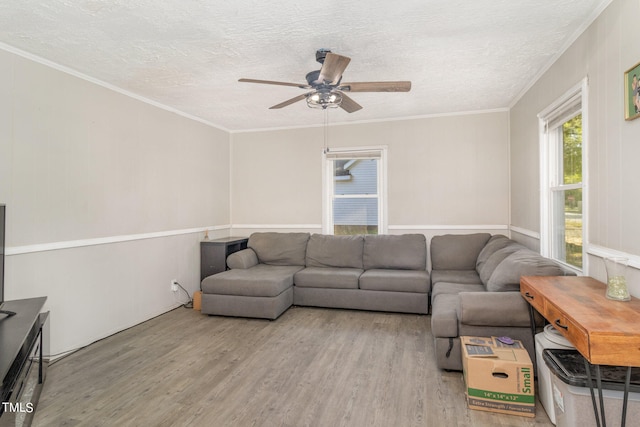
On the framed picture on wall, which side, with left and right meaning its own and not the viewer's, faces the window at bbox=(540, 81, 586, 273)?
right

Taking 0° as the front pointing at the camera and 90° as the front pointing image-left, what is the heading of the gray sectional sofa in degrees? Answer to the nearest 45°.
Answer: approximately 0°

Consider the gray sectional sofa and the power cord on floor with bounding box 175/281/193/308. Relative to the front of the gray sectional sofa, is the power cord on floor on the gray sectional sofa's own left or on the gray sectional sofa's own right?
on the gray sectional sofa's own right

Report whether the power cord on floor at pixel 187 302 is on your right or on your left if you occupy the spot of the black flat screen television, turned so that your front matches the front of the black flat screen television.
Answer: on your left

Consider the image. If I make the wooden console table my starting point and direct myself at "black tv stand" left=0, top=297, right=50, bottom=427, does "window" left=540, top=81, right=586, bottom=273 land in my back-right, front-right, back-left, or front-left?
back-right

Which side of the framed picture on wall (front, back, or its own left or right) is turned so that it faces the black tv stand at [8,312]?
front

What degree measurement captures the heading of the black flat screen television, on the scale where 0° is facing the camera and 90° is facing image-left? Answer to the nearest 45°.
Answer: approximately 315°

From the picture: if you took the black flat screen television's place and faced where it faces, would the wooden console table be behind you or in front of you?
in front

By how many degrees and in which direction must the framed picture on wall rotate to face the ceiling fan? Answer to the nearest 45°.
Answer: approximately 45° to its right

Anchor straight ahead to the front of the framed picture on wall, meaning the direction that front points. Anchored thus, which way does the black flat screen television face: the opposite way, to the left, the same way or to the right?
the opposite way

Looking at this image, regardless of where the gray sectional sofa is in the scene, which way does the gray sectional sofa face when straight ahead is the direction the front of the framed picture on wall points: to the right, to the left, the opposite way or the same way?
to the left

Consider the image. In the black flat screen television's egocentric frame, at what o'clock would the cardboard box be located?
The cardboard box is roughly at 12 o'clock from the black flat screen television.

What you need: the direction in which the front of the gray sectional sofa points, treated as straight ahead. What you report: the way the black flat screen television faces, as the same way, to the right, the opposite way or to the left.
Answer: to the left
